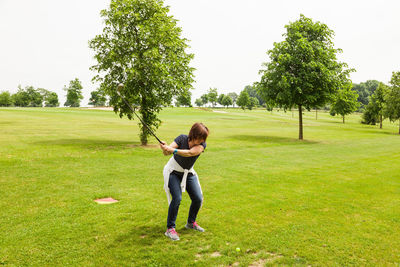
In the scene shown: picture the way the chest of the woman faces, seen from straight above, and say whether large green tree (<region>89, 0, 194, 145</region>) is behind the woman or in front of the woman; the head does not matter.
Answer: behind

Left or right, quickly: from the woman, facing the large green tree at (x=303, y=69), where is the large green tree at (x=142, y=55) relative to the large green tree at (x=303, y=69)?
left

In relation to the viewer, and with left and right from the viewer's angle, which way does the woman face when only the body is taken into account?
facing the viewer and to the right of the viewer

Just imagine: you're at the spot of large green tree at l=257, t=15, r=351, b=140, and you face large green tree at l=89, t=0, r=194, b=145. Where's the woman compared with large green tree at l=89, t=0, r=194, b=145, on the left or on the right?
left

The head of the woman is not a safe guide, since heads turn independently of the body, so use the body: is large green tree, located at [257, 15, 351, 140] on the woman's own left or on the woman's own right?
on the woman's own left
